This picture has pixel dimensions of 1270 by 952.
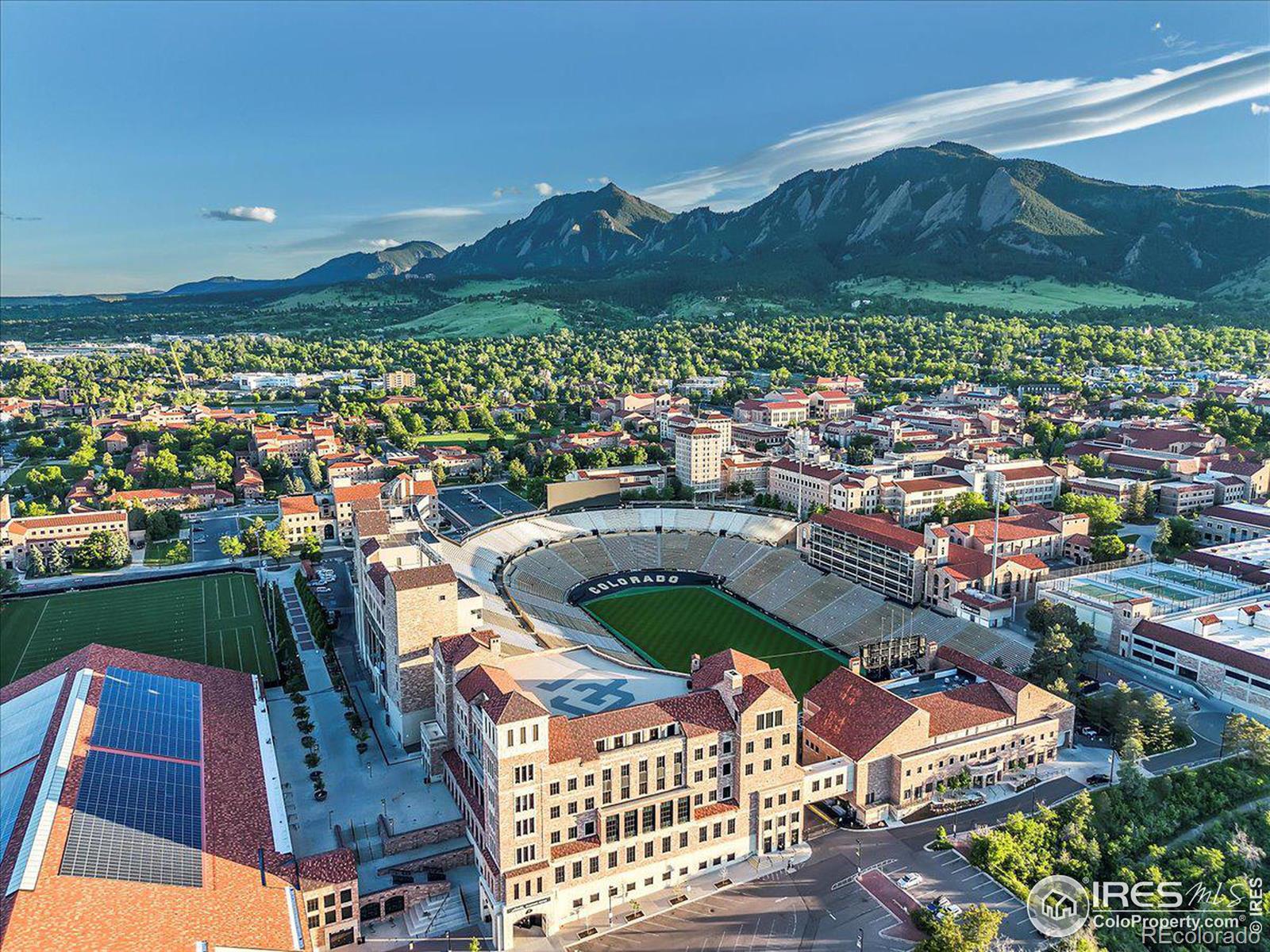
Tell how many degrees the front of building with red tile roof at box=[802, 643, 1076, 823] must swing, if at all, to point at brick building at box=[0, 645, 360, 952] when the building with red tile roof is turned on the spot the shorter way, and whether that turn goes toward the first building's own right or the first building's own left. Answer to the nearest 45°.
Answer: approximately 90° to the first building's own right

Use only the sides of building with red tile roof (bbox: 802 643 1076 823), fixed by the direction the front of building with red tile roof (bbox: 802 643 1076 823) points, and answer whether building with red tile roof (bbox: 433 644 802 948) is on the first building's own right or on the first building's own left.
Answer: on the first building's own right

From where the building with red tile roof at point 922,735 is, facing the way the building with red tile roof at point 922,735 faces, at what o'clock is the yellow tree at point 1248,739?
The yellow tree is roughly at 10 o'clock from the building with red tile roof.

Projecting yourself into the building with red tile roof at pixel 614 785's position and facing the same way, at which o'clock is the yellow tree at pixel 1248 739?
The yellow tree is roughly at 10 o'clock from the building with red tile roof.

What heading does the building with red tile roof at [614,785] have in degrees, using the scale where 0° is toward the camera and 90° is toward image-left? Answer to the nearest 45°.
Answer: approximately 315°

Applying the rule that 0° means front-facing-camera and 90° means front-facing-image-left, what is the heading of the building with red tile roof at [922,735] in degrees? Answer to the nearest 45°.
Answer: approximately 315°
